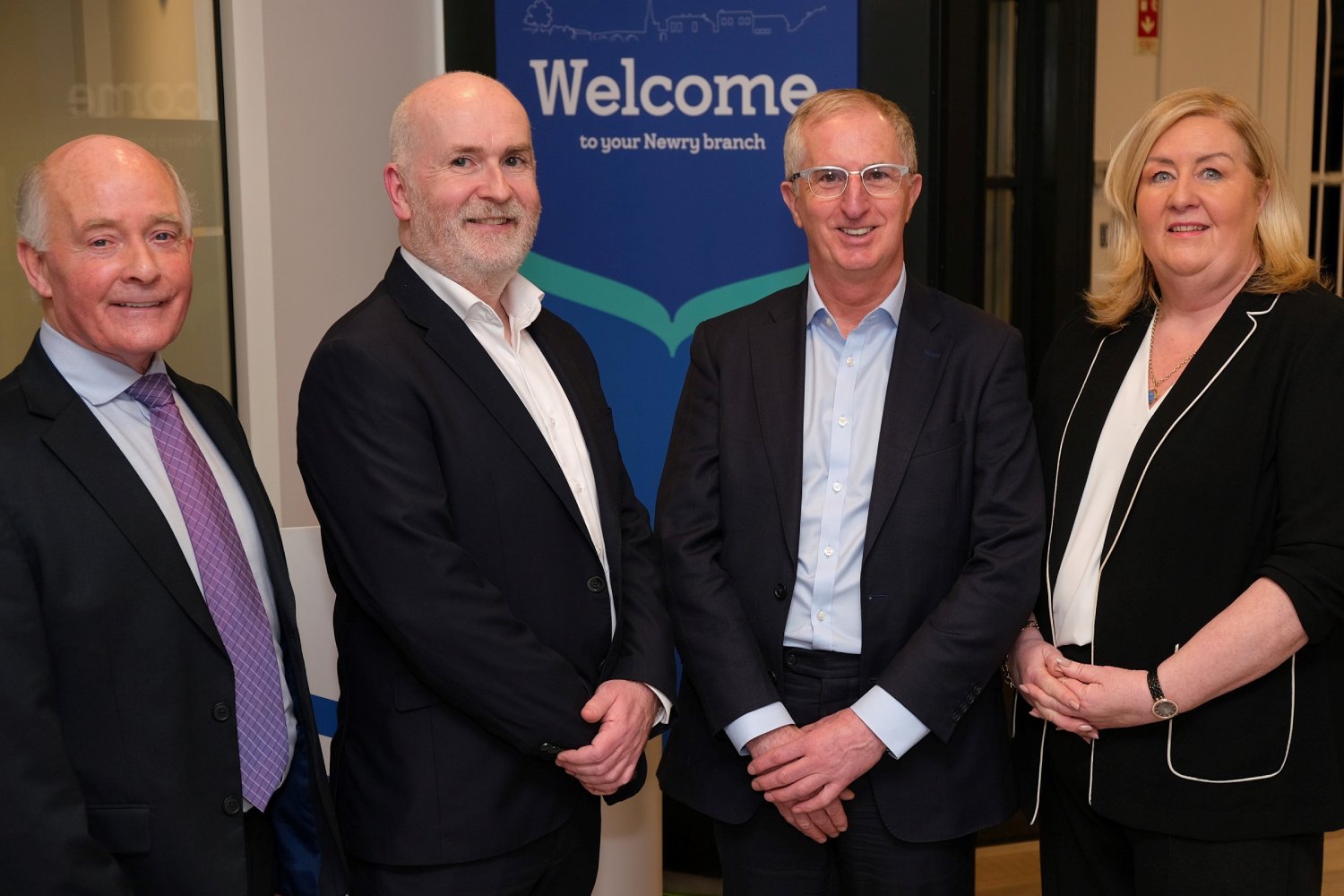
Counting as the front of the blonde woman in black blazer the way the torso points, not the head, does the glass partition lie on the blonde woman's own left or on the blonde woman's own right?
on the blonde woman's own right

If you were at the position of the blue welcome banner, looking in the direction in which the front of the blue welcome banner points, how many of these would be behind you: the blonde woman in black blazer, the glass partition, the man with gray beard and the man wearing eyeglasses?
0

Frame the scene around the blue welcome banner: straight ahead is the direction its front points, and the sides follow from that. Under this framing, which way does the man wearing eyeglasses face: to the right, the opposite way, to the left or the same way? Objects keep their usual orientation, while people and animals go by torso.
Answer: the same way

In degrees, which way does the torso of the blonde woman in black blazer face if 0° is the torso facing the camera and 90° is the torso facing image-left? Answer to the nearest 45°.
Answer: approximately 45°

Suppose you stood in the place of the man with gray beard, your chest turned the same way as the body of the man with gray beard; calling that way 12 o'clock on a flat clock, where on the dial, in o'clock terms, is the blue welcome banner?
The blue welcome banner is roughly at 8 o'clock from the man with gray beard.

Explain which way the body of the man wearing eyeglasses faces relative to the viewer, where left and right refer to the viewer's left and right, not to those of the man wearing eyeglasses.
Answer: facing the viewer

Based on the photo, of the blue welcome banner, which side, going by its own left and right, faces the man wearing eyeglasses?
front

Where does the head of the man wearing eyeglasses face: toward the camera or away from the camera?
toward the camera

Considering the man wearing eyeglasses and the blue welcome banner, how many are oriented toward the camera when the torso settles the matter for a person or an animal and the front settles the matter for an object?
2
